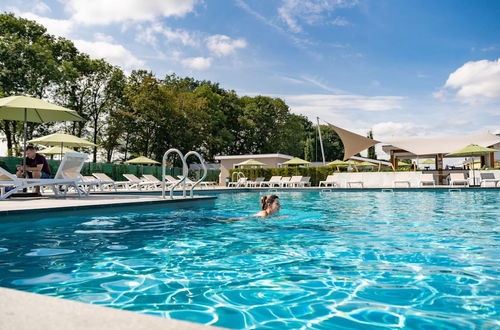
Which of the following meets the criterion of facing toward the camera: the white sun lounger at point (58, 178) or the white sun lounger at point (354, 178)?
the white sun lounger at point (354, 178)

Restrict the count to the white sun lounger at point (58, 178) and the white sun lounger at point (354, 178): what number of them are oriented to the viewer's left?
1

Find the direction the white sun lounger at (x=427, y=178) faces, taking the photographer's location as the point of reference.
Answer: facing the viewer

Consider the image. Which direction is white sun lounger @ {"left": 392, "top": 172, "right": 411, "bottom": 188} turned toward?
toward the camera

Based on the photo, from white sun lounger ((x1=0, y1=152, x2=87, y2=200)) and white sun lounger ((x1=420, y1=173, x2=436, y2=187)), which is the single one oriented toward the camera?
white sun lounger ((x1=420, y1=173, x2=436, y2=187))

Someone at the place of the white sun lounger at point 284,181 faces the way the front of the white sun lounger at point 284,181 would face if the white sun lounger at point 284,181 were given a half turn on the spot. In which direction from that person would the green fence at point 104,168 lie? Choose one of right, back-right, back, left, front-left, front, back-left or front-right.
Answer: back-left

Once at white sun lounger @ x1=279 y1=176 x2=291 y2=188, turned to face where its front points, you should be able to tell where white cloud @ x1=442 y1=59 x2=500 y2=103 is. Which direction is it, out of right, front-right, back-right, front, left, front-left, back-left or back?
back-left

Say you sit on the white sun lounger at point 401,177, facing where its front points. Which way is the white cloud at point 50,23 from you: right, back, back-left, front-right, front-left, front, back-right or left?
right

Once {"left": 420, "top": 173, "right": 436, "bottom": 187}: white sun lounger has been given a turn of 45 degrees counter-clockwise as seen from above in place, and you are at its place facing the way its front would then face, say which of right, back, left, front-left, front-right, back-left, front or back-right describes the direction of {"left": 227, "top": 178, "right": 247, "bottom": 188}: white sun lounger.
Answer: back-right

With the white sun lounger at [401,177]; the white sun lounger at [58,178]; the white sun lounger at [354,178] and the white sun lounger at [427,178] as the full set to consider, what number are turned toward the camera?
3

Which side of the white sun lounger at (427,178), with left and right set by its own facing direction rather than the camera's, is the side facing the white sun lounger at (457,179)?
left

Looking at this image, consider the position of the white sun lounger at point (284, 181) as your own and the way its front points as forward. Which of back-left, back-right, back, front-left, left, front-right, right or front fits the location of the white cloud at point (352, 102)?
back
